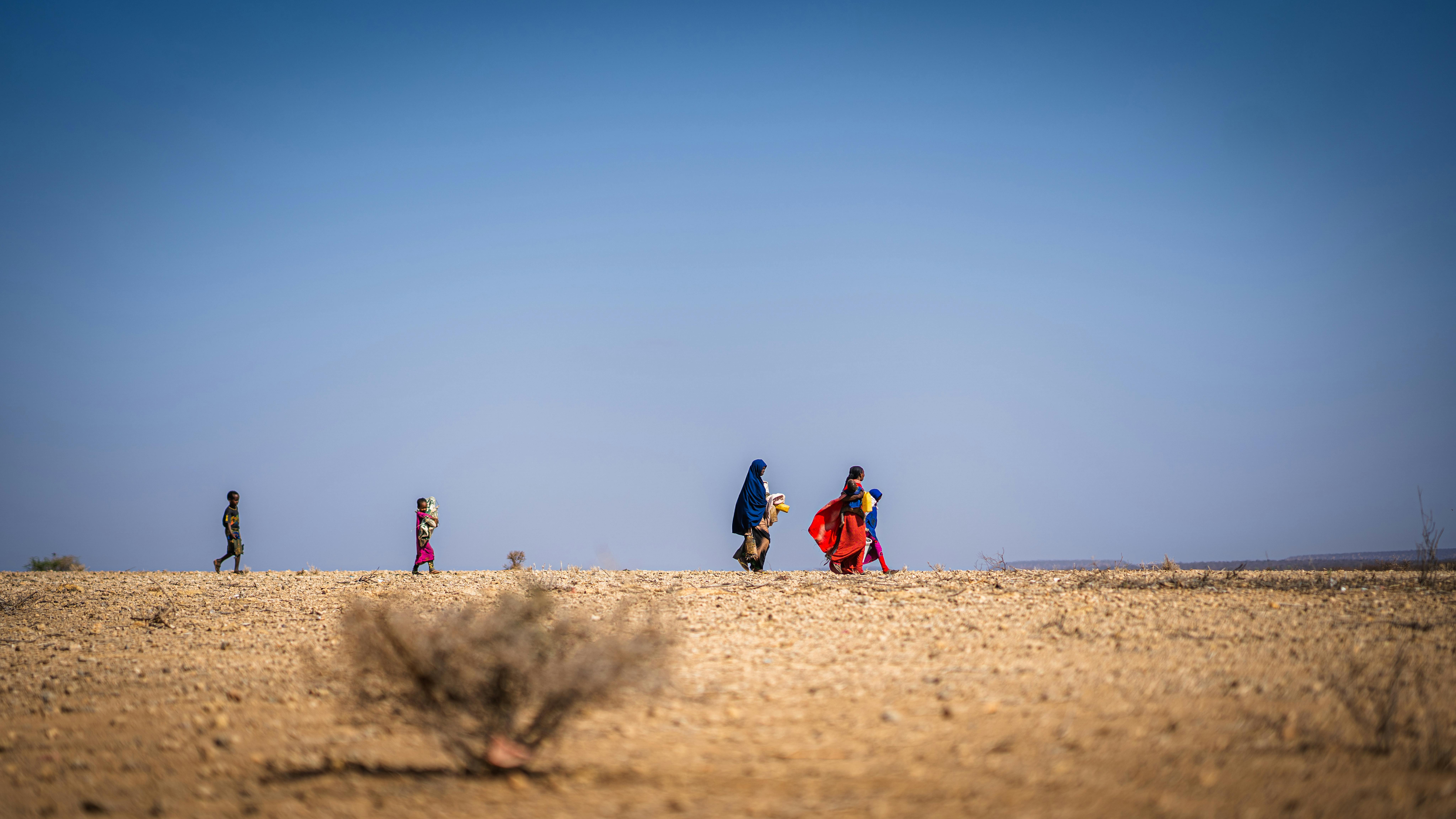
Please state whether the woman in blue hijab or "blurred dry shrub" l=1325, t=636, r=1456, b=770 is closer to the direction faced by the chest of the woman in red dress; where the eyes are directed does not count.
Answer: the blurred dry shrub

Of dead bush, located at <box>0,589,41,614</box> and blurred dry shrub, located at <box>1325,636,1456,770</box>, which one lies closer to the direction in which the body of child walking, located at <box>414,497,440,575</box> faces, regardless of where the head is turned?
the blurred dry shrub

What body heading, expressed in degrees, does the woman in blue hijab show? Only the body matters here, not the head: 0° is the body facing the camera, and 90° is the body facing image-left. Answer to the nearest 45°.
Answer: approximately 270°

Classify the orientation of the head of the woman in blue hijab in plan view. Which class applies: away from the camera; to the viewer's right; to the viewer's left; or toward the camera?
to the viewer's right

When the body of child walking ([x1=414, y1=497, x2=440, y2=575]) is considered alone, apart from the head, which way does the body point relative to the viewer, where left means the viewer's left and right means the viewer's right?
facing to the right of the viewer

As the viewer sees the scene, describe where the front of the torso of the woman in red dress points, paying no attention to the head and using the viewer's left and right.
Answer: facing to the right of the viewer

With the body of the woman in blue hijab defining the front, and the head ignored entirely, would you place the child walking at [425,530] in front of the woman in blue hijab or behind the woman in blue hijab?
behind

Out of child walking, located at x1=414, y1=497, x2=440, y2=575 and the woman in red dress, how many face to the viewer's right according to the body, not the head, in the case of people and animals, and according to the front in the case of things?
2

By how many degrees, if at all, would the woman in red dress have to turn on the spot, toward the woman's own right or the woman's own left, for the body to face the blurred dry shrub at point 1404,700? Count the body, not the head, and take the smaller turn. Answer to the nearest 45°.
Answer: approximately 90° to the woman's own right

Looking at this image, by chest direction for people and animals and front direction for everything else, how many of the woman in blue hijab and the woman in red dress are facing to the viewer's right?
2

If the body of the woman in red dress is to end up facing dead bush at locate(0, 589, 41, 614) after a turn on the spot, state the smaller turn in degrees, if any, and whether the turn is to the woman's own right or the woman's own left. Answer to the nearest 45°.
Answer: approximately 180°

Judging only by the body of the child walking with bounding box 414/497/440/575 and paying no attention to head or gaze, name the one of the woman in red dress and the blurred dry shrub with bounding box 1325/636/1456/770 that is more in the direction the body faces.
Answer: the woman in red dress
